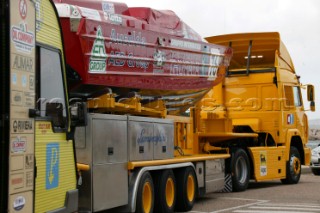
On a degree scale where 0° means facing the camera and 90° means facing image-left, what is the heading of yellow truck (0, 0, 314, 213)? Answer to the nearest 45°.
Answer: approximately 225°
